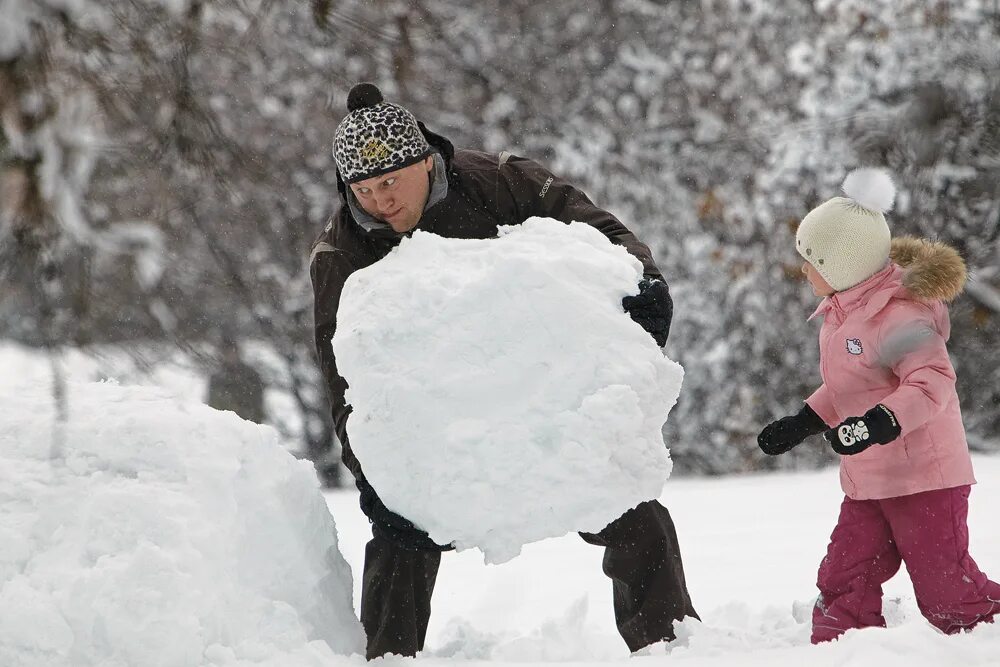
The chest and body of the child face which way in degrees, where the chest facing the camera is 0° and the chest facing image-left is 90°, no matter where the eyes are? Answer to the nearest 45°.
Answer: approximately 90°

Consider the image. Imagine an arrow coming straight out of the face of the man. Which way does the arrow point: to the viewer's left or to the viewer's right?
to the viewer's left

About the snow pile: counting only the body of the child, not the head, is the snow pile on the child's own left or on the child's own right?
on the child's own left

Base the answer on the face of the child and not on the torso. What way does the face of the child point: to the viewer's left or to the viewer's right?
to the viewer's left

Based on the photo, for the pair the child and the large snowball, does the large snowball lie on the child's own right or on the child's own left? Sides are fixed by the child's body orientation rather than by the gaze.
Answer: on the child's own left

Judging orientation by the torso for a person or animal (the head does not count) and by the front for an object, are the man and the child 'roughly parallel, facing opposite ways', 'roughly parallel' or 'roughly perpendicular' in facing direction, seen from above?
roughly perpendicular

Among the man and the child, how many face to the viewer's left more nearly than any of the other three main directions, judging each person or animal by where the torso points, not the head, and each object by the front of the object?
1

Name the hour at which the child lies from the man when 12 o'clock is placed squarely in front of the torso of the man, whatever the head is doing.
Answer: The child is roughly at 9 o'clock from the man.

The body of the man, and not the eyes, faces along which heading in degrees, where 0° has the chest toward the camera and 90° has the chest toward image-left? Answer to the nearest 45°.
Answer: approximately 0°
